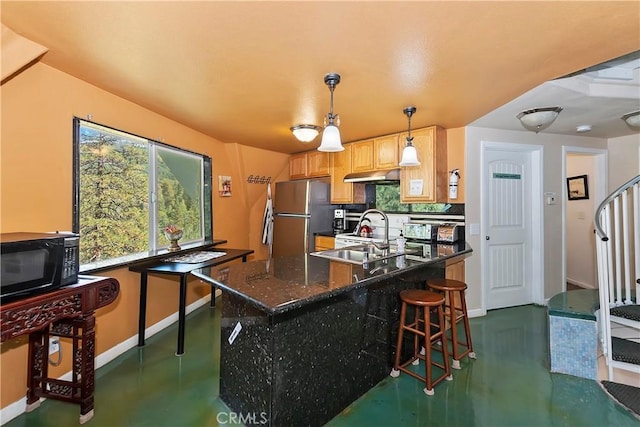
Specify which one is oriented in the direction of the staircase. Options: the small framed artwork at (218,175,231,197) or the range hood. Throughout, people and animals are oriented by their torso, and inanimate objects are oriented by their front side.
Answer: the small framed artwork

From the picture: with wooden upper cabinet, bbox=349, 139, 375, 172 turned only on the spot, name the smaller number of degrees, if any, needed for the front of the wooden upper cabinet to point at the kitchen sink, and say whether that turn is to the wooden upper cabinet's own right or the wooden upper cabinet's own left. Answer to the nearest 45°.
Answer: approximately 45° to the wooden upper cabinet's own left

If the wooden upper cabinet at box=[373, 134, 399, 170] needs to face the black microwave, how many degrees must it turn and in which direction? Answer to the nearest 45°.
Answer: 0° — it already faces it

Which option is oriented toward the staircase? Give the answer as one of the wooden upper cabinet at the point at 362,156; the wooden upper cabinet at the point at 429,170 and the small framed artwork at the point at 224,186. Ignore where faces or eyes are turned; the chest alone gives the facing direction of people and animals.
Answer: the small framed artwork

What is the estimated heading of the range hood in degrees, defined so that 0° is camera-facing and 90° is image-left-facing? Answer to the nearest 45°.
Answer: approximately 45°

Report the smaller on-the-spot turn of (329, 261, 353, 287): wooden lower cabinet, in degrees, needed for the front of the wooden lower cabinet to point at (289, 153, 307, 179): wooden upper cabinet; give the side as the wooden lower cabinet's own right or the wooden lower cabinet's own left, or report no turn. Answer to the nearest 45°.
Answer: approximately 135° to the wooden lower cabinet's own right
